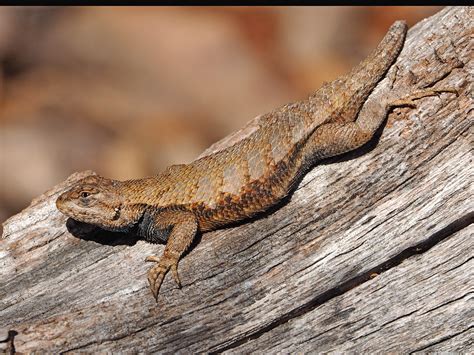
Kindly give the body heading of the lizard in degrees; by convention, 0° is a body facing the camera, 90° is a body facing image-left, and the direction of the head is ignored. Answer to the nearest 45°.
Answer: approximately 90°
